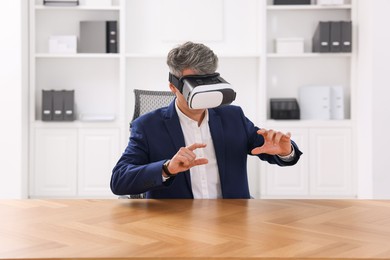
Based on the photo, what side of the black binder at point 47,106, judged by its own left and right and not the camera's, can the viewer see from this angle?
front

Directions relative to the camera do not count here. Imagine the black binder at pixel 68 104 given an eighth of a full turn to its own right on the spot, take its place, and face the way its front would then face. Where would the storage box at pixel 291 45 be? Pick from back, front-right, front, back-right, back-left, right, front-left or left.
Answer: back-left

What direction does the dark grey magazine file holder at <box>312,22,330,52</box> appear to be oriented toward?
toward the camera

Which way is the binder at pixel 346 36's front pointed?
toward the camera

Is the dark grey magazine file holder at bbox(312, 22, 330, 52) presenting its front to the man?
yes

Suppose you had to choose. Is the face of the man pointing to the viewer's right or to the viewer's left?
to the viewer's right

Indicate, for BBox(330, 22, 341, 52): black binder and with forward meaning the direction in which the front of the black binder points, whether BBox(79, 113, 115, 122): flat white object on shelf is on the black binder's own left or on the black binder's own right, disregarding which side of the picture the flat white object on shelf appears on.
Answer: on the black binder's own right

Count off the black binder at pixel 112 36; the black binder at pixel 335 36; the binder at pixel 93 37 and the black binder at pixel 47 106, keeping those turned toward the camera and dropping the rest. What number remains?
4

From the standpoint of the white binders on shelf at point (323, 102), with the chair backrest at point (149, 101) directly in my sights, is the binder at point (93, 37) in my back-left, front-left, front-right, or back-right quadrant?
front-right

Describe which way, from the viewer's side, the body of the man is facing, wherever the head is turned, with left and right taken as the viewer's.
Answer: facing the viewer and to the right of the viewer

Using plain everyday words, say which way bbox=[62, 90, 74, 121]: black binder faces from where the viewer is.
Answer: facing the viewer

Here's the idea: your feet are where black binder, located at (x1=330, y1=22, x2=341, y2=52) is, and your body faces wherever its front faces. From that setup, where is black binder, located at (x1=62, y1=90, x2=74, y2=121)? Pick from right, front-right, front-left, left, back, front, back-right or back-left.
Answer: right
